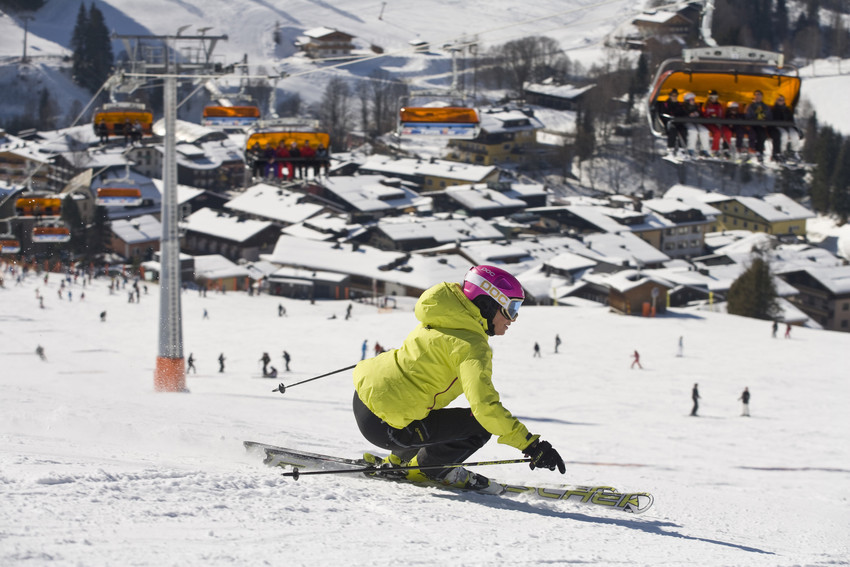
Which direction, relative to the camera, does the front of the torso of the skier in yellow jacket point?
to the viewer's right

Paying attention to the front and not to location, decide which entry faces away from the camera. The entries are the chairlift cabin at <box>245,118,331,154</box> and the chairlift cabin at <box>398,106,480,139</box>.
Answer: the chairlift cabin at <box>398,106,480,139</box>

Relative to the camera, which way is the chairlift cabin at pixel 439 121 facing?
away from the camera

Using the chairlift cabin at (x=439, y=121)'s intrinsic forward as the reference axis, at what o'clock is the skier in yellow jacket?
The skier in yellow jacket is roughly at 6 o'clock from the chairlift cabin.

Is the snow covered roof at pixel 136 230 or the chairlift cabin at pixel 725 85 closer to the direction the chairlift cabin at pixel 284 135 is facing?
the chairlift cabin

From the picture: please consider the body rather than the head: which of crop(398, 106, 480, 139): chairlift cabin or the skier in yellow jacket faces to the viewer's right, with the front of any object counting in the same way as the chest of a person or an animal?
the skier in yellow jacket

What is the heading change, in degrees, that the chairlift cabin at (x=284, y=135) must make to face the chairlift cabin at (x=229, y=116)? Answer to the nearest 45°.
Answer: approximately 180°

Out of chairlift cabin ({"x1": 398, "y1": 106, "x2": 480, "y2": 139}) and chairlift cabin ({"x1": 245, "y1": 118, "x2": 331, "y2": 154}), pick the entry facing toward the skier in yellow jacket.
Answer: chairlift cabin ({"x1": 245, "y1": 118, "x2": 331, "y2": 154})

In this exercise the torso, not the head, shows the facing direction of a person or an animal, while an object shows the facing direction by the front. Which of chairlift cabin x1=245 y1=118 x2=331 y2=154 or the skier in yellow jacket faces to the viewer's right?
the skier in yellow jacket

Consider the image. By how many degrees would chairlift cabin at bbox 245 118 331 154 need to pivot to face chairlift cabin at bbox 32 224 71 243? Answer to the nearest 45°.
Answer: approximately 135° to its right
